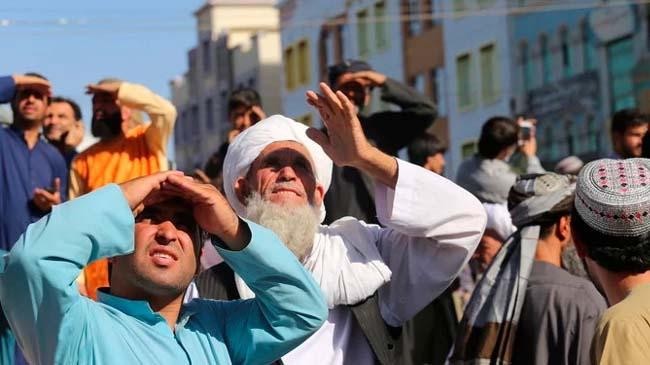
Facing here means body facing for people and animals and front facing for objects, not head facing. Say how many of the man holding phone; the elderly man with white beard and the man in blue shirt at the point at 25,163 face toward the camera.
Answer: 2

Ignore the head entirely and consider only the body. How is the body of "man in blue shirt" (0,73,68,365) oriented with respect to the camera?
toward the camera

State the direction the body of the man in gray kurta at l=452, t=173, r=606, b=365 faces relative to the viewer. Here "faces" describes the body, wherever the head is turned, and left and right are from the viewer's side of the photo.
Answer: facing away from the viewer and to the right of the viewer

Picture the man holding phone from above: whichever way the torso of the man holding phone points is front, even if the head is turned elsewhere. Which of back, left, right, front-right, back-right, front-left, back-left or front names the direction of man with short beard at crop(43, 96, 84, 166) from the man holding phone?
back-left

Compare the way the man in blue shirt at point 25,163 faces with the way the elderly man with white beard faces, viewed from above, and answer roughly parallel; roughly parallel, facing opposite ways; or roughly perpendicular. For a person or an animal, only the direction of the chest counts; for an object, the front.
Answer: roughly parallel

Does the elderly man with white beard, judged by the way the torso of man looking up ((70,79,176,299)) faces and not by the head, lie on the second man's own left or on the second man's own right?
on the second man's own left

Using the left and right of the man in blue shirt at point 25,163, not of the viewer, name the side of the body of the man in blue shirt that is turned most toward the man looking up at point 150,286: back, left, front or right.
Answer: front

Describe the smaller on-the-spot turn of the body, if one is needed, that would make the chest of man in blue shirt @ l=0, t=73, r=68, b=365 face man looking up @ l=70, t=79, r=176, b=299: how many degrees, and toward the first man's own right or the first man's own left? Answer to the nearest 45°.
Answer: approximately 90° to the first man's own left

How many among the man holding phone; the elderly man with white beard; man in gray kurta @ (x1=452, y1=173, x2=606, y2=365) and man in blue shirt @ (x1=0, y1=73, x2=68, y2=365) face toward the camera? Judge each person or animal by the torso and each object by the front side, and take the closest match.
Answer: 2

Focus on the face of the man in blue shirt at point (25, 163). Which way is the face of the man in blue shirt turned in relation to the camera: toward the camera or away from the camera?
toward the camera

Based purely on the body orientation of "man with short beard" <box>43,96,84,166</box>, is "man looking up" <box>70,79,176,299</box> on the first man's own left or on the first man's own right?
on the first man's own left

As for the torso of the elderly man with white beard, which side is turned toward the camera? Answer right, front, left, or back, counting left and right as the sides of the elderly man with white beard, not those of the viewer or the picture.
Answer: front

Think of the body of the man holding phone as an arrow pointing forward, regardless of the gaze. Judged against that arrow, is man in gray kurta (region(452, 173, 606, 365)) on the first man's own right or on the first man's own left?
on the first man's own right

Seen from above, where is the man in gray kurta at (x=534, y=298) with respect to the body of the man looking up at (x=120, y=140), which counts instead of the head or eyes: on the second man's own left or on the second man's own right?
on the second man's own left
